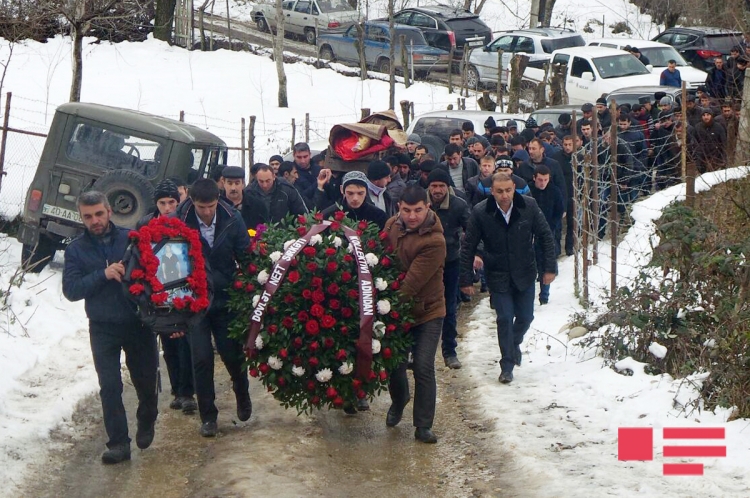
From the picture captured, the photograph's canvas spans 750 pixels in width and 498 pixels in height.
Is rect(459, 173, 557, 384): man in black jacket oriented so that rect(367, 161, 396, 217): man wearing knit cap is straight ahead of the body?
no

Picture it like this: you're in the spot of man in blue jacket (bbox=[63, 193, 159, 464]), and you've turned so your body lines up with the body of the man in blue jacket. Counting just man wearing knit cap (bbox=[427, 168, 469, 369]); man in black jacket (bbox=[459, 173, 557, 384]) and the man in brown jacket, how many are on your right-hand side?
0

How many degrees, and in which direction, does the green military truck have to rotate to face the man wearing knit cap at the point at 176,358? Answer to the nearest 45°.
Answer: approximately 135° to its right

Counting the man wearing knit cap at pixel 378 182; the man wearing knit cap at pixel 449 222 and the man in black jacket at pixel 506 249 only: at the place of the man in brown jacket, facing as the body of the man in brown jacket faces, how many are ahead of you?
0

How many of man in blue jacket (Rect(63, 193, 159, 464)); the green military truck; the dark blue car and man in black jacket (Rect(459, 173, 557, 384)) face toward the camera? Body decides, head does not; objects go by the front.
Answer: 2

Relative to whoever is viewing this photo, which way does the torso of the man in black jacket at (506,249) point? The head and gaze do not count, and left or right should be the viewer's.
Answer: facing the viewer

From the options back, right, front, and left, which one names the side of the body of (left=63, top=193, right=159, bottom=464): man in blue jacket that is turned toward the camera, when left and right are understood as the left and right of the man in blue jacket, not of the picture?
front

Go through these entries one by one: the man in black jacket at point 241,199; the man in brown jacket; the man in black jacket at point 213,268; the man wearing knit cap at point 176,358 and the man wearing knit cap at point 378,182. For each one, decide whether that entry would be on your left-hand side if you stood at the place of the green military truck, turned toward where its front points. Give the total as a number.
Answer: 0

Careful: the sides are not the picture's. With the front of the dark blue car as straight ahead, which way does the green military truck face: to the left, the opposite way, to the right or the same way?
to the right

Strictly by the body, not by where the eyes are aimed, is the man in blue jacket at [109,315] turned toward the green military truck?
no

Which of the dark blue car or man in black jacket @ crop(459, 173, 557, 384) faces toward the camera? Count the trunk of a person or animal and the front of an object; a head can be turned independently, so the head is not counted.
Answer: the man in black jacket

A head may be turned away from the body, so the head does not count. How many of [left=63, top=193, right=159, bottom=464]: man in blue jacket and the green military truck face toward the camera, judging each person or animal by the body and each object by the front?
1

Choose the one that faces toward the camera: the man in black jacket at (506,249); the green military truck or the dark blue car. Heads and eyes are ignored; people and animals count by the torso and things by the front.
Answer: the man in black jacket

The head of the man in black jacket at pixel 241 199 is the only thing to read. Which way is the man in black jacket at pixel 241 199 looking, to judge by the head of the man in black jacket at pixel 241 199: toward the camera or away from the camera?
toward the camera

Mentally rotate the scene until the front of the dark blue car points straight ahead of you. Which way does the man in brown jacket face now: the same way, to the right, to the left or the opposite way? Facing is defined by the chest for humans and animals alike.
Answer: to the left

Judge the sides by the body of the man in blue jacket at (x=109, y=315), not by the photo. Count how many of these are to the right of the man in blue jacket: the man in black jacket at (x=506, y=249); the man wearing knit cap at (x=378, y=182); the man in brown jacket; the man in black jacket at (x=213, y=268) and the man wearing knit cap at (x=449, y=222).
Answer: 0

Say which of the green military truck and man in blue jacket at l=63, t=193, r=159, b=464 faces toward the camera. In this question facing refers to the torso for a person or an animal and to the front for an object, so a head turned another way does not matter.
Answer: the man in blue jacket

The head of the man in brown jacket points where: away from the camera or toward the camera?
toward the camera

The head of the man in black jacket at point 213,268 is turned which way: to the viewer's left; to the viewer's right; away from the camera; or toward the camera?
toward the camera

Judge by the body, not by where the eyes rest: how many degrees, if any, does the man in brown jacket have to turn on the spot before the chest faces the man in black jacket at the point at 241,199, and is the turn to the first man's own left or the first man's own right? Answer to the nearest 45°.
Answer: approximately 90° to the first man's own right

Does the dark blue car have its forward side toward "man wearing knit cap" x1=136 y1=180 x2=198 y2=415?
no
